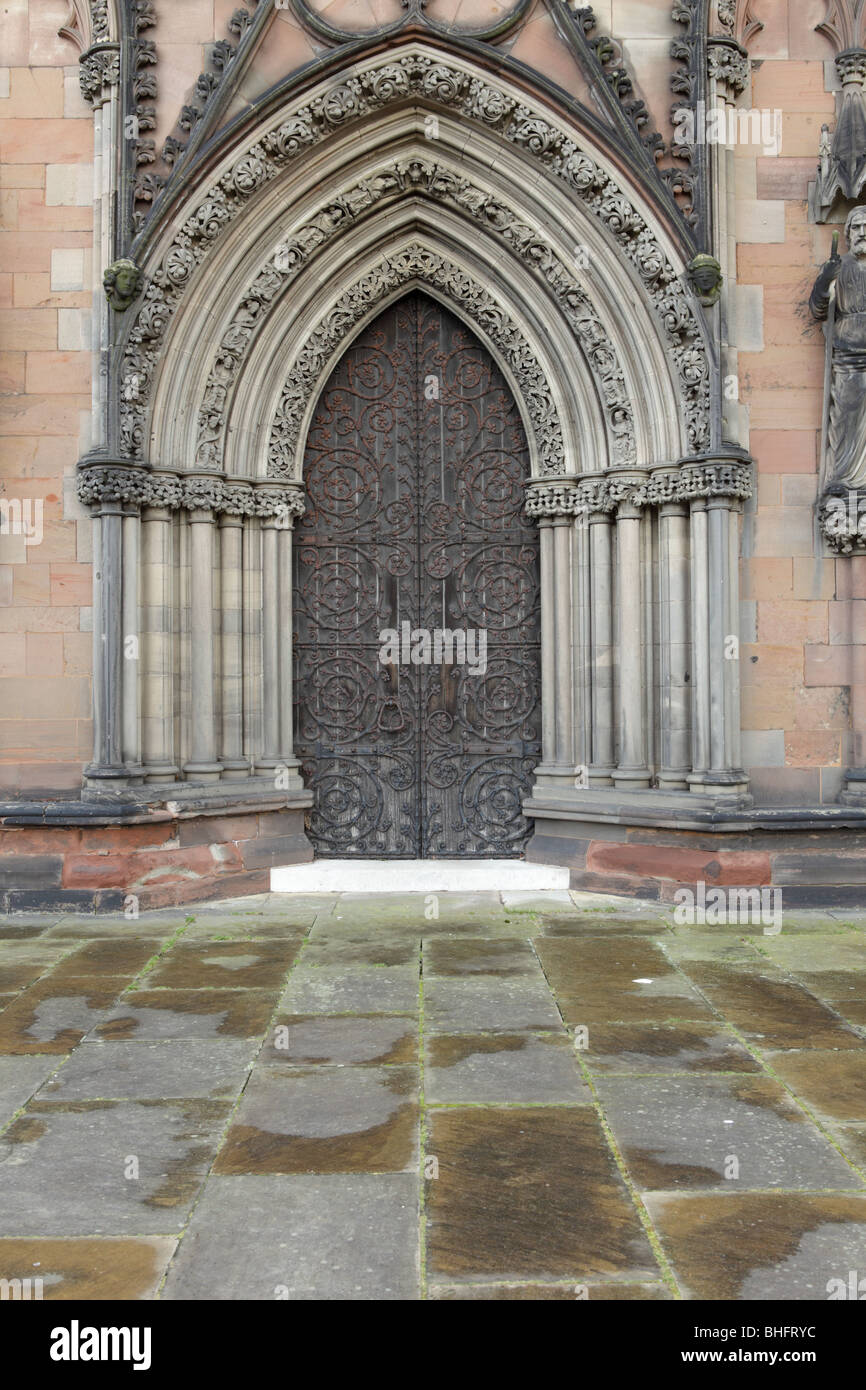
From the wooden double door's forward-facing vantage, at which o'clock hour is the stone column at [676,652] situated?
The stone column is roughly at 10 o'clock from the wooden double door.

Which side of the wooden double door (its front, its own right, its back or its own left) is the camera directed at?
front

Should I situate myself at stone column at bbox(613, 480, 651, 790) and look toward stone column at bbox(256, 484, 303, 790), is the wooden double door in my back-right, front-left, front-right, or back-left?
front-right

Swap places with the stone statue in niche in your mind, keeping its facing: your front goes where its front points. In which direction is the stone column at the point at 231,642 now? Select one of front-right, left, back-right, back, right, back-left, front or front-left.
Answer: right

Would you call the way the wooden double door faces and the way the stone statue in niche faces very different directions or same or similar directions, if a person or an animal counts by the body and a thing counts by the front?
same or similar directions

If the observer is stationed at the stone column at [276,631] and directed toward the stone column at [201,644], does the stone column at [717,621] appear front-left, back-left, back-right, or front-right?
back-left

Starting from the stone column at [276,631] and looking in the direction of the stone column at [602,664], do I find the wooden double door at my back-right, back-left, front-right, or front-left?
front-left

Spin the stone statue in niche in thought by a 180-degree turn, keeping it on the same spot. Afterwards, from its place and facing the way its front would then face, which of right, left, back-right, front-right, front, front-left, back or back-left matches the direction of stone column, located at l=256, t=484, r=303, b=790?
left

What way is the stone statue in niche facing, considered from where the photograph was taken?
facing the viewer

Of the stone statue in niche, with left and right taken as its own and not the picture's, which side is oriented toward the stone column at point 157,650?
right

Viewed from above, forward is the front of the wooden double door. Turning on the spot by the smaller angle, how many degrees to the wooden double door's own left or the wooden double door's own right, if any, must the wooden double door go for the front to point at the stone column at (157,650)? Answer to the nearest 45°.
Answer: approximately 45° to the wooden double door's own right

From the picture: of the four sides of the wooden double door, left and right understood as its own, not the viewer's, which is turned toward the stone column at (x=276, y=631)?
right
